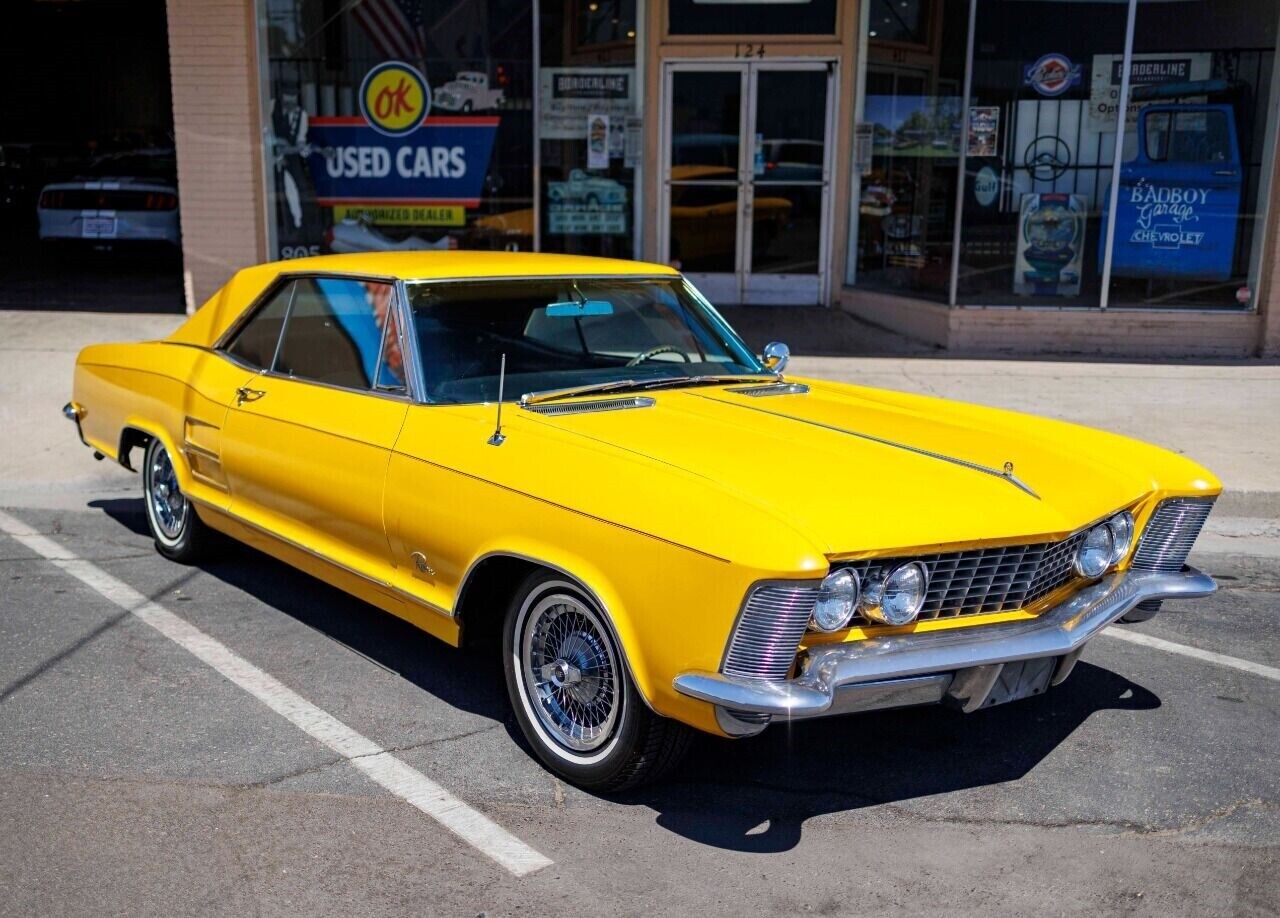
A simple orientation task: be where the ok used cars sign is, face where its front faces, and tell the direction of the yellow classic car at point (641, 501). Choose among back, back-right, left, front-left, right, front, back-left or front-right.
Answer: front

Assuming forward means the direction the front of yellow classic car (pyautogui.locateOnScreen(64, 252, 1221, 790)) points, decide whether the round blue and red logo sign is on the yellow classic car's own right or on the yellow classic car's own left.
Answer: on the yellow classic car's own left

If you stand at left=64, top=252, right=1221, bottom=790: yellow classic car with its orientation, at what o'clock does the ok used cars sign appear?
The ok used cars sign is roughly at 7 o'clock from the yellow classic car.

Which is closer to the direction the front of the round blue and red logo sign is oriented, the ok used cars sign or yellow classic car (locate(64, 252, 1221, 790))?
the yellow classic car

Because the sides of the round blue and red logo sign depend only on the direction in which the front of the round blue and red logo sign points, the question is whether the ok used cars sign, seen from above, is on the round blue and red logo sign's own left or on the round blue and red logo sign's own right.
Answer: on the round blue and red logo sign's own right

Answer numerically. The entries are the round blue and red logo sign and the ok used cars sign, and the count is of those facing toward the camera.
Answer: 2

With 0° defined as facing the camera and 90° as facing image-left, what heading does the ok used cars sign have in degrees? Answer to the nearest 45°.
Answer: approximately 0°

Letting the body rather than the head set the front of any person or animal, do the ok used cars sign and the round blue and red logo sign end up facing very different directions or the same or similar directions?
same or similar directions

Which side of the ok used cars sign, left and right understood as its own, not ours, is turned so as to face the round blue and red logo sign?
left

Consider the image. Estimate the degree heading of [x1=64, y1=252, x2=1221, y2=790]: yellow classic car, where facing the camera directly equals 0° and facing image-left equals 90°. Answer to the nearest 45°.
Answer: approximately 315°

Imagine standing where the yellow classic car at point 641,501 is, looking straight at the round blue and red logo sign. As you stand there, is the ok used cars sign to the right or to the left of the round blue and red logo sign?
left

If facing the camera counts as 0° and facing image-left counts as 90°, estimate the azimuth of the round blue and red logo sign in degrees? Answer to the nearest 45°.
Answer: approximately 0°

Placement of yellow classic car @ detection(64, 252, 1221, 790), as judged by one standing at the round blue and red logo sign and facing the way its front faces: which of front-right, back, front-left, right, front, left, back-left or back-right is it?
front
